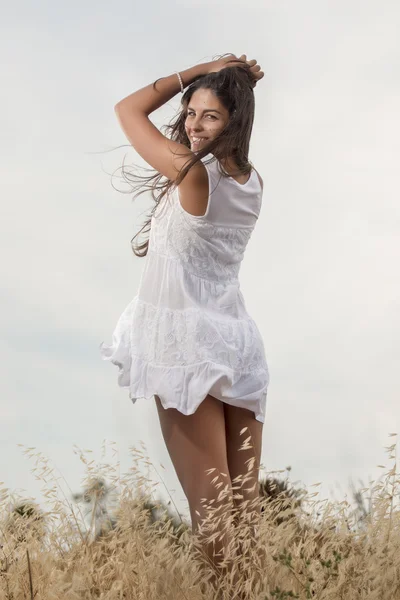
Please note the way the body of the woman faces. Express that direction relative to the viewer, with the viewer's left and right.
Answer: facing away from the viewer and to the left of the viewer
